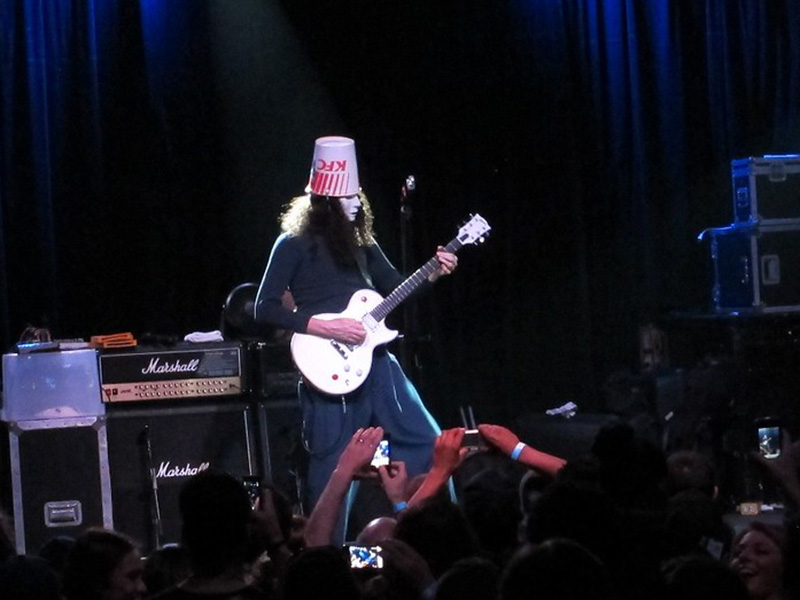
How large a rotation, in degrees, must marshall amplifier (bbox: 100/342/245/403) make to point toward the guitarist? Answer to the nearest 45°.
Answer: approximately 45° to its left

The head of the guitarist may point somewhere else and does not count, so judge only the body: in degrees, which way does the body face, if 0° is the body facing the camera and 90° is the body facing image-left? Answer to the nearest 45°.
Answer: approximately 315°

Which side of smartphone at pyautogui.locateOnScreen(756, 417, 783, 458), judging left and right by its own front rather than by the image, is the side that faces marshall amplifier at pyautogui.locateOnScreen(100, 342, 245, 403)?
right

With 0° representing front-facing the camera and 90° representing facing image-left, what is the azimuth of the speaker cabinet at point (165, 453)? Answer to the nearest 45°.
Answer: approximately 0°

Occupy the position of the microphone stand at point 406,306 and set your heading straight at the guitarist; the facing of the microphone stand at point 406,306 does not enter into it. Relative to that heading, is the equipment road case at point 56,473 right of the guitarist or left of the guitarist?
right
